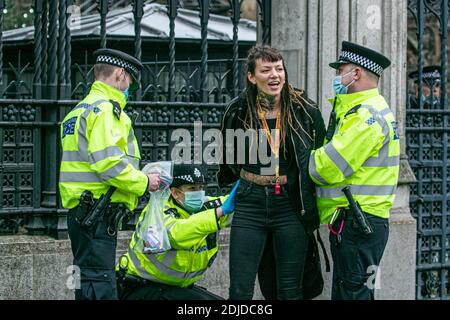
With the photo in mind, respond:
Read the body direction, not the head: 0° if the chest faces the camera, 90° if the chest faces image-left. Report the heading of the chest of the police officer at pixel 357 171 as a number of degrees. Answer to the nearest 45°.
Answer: approximately 90°

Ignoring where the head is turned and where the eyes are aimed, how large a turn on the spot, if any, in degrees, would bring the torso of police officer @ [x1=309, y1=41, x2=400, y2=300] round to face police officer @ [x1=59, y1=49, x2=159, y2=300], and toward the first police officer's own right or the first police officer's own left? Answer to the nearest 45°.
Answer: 0° — they already face them

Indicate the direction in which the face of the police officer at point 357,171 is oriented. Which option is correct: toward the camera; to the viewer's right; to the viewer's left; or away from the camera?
to the viewer's left

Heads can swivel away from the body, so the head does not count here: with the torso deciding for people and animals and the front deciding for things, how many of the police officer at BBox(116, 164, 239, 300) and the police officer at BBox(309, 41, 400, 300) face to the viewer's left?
1

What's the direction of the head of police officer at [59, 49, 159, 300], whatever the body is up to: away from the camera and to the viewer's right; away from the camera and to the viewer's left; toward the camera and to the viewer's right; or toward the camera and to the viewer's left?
away from the camera and to the viewer's right

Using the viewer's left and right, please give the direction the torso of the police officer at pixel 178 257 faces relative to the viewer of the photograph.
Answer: facing the viewer and to the right of the viewer

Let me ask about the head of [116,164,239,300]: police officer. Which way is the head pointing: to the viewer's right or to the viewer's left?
to the viewer's right

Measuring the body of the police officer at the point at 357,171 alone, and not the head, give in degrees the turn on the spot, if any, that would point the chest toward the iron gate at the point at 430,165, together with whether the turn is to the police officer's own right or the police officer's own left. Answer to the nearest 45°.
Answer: approximately 90° to the police officer's own right
